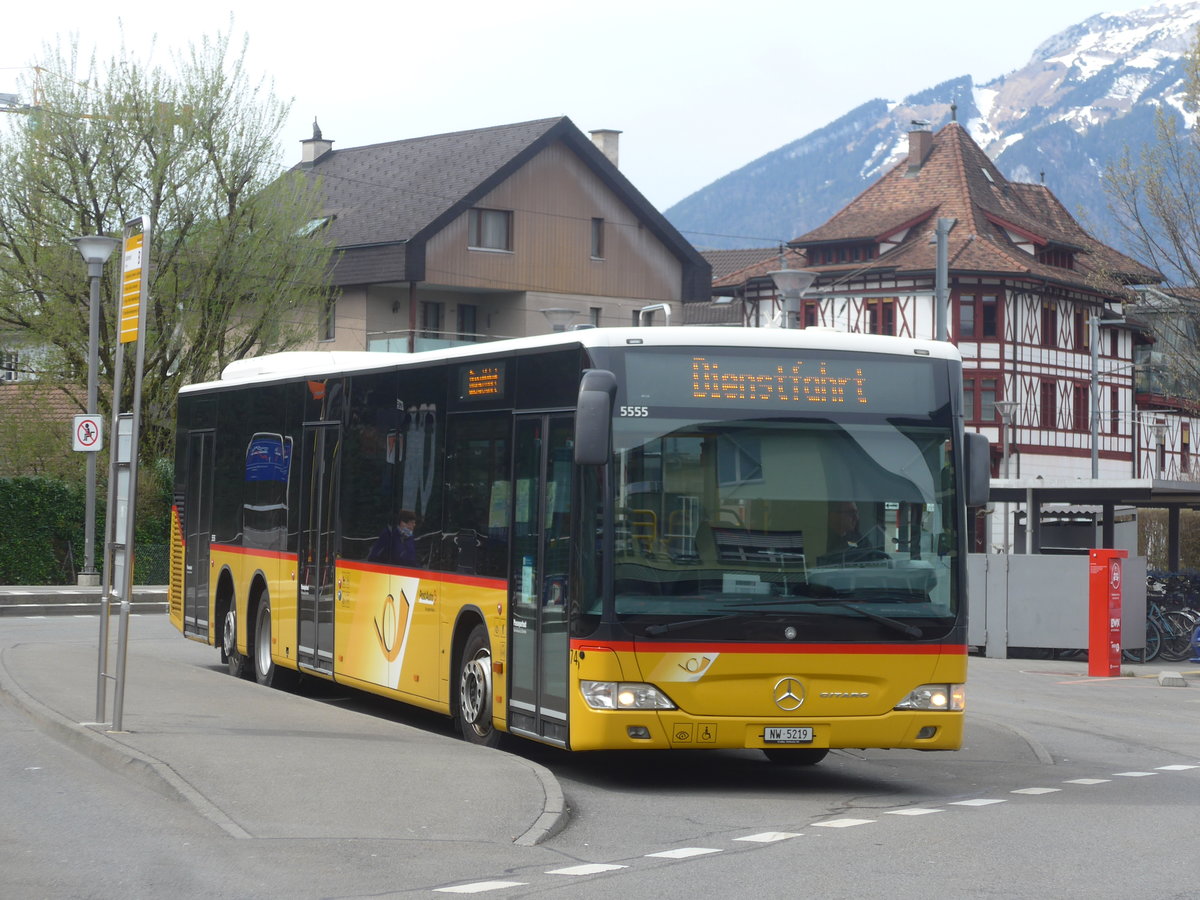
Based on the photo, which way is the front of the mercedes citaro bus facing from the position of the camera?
facing the viewer and to the right of the viewer

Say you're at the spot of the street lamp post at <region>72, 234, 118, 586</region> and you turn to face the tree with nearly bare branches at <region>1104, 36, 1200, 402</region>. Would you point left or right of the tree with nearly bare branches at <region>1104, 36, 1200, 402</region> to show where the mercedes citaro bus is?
right

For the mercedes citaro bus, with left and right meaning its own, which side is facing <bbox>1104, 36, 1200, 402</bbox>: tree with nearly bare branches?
left

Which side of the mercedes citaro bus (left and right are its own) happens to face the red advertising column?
left

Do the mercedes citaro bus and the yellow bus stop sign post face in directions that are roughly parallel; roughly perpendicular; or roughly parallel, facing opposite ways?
roughly perpendicular

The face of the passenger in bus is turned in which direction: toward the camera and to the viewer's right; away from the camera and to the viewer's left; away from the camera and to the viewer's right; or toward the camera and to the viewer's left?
toward the camera and to the viewer's right

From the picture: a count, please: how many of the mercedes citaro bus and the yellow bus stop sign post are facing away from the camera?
0

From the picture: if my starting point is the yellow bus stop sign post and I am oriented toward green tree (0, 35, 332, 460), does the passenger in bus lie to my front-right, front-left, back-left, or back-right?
front-right

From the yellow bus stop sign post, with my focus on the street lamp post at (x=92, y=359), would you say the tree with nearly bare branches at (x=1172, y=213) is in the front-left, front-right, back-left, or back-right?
front-right
